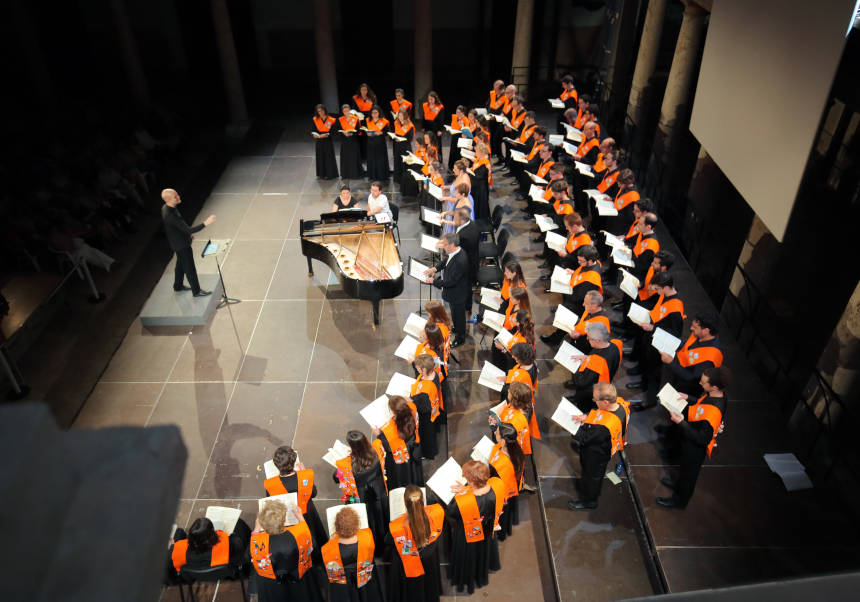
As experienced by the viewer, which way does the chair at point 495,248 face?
facing to the left of the viewer

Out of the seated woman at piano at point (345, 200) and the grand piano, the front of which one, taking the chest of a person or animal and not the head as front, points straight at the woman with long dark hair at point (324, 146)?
the grand piano

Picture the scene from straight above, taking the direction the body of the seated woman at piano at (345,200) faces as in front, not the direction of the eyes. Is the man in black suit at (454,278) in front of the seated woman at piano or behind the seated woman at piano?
in front

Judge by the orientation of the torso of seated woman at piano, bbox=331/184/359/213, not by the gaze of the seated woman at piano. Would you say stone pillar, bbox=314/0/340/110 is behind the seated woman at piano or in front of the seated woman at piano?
behind

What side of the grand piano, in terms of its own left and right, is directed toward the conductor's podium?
left

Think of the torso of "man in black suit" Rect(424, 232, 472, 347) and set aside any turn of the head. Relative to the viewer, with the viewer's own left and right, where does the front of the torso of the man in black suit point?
facing to the left of the viewer

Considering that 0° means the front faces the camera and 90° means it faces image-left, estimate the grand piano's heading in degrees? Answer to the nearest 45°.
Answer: approximately 180°

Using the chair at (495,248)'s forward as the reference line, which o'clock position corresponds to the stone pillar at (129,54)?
The stone pillar is roughly at 1 o'clock from the chair.

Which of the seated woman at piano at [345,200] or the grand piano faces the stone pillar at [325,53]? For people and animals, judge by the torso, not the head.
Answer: the grand piano

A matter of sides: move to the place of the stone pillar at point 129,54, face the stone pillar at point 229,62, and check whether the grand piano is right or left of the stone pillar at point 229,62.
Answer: right

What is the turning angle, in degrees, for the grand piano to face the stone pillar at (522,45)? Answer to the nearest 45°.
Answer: approximately 45° to its right

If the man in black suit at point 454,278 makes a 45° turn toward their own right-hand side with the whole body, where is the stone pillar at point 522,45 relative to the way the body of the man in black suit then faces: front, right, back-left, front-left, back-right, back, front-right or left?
front-right

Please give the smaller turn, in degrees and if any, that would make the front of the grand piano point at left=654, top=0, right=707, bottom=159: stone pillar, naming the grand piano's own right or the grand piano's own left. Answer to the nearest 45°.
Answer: approximately 45° to the grand piano's own right
